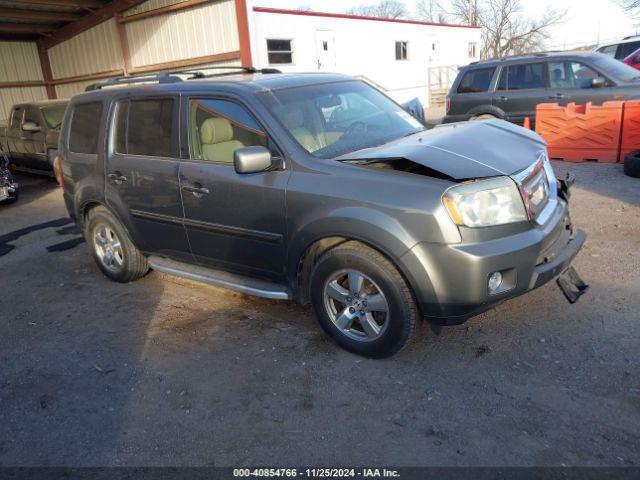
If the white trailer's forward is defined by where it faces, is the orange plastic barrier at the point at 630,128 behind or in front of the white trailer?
in front

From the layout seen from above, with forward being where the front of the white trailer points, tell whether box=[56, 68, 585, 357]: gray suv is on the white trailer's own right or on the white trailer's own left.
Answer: on the white trailer's own right

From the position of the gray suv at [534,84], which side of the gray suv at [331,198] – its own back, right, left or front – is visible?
left

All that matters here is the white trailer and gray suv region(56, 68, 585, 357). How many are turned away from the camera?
0

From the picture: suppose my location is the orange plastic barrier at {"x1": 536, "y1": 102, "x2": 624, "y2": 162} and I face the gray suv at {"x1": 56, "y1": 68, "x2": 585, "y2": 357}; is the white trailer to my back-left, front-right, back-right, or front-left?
back-right

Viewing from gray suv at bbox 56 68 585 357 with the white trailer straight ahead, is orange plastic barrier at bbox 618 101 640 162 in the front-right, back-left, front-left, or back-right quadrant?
front-right

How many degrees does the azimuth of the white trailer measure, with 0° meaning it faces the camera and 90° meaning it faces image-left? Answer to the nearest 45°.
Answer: approximately 315°

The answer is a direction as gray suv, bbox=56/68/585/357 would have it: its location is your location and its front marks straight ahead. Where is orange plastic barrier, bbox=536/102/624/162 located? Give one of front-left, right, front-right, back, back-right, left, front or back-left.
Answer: left

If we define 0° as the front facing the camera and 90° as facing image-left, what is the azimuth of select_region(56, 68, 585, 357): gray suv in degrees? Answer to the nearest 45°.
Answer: approximately 315°
